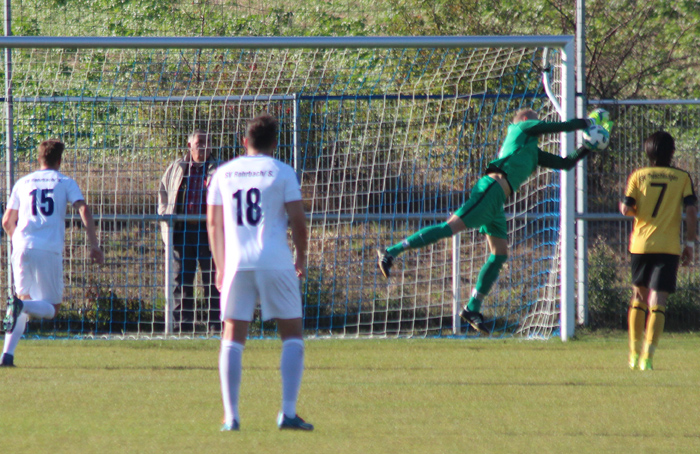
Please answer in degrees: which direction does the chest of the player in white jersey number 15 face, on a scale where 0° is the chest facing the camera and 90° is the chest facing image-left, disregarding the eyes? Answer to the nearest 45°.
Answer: approximately 225°

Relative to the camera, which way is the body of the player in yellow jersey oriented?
away from the camera

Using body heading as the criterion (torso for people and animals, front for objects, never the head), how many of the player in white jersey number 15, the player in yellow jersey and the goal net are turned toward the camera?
1

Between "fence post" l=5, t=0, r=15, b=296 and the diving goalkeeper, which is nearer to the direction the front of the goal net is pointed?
the diving goalkeeper

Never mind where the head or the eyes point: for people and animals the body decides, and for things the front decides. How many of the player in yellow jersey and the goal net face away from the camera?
1

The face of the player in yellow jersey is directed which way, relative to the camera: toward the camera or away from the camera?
away from the camera

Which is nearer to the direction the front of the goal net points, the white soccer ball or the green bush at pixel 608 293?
the white soccer ball

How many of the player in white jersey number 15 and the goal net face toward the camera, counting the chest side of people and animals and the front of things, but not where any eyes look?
1

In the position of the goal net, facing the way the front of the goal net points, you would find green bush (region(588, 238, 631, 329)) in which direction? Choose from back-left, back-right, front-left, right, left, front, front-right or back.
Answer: left

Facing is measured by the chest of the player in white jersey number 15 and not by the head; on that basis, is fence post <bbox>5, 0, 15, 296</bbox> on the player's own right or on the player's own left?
on the player's own left

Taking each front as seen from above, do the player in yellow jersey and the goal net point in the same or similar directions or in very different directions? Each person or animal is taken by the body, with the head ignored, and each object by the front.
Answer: very different directions
